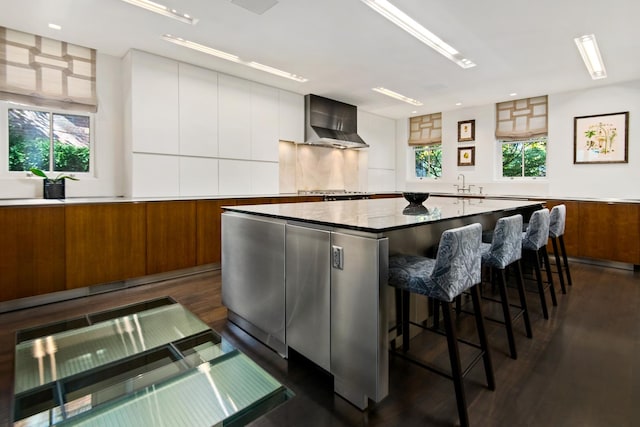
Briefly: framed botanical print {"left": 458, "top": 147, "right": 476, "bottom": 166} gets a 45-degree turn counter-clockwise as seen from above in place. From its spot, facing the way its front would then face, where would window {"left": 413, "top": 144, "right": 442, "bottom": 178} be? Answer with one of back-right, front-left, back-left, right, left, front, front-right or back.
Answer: back

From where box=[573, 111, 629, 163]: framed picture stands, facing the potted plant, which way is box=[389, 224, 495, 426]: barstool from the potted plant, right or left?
left

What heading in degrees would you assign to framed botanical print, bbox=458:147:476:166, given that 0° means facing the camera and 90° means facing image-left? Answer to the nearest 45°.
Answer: approximately 0°

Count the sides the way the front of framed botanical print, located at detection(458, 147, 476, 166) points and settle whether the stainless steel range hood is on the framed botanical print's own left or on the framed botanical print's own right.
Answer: on the framed botanical print's own right

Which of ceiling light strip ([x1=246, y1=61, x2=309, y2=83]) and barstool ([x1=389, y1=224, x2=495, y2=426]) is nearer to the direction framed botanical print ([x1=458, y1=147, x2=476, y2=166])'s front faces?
the barstool

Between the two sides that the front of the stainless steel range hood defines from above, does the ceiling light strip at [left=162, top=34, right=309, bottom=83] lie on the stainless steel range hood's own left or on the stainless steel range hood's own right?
on the stainless steel range hood's own right

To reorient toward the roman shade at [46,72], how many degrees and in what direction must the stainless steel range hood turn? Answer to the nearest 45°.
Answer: approximately 90° to its right

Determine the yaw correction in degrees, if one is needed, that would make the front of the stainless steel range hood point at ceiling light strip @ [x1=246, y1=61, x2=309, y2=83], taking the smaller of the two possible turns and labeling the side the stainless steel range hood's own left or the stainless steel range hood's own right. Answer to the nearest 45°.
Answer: approximately 90° to the stainless steel range hood's own right

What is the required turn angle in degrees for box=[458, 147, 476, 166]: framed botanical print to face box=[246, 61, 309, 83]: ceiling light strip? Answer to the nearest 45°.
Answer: approximately 45° to its right

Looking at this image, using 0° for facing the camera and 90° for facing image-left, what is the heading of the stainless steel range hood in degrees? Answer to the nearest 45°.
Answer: approximately 315°
